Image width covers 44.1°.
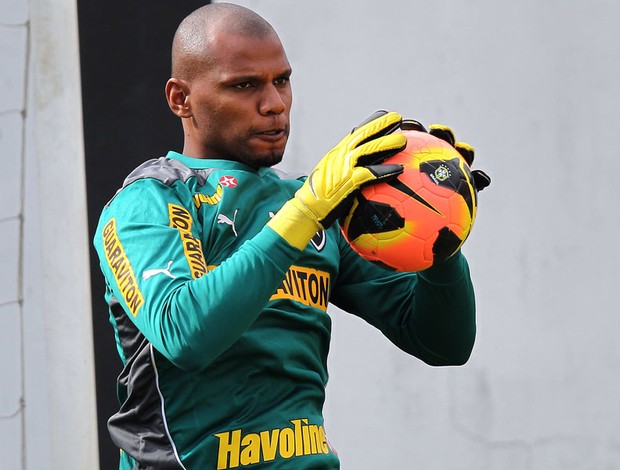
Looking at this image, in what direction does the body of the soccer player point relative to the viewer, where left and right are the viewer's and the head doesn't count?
facing the viewer and to the right of the viewer

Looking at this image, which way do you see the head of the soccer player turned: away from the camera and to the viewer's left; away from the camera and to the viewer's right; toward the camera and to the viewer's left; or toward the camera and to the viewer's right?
toward the camera and to the viewer's right
